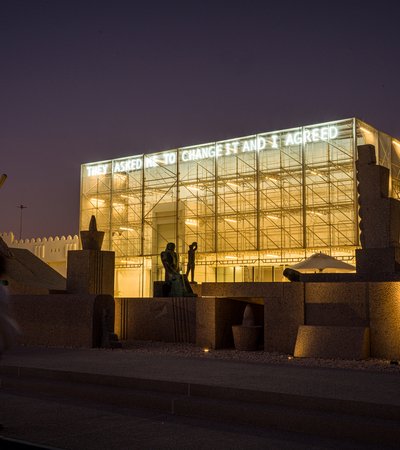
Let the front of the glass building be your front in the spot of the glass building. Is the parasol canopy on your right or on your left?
on your left

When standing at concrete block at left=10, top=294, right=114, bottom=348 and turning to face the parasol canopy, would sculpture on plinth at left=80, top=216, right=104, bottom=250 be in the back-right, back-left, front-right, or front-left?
front-left

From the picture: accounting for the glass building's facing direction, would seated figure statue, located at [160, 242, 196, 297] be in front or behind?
in front

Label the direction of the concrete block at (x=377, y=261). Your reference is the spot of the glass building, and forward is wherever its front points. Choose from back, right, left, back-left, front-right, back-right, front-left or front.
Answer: front-left

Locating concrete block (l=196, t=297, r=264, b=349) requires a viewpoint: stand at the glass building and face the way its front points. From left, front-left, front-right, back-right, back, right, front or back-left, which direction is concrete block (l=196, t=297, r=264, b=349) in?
front-left

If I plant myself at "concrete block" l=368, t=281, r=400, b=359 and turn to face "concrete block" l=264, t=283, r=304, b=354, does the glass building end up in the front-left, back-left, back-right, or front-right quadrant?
front-right

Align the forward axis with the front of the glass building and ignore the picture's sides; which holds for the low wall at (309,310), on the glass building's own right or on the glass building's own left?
on the glass building's own left

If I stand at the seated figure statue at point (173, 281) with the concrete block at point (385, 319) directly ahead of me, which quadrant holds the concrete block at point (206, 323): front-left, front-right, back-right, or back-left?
front-right

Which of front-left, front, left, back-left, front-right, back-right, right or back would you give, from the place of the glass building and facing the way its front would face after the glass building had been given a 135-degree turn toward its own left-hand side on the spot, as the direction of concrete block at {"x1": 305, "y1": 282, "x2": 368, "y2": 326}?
right

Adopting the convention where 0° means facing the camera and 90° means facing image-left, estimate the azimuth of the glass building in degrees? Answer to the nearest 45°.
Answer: approximately 45°

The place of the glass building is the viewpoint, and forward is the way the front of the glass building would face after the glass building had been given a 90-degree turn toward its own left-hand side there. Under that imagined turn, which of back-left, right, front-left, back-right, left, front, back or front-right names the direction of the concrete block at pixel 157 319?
front-right

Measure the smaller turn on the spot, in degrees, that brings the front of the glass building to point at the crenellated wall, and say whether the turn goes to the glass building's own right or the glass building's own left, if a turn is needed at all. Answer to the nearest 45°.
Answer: approximately 45° to the glass building's own right
